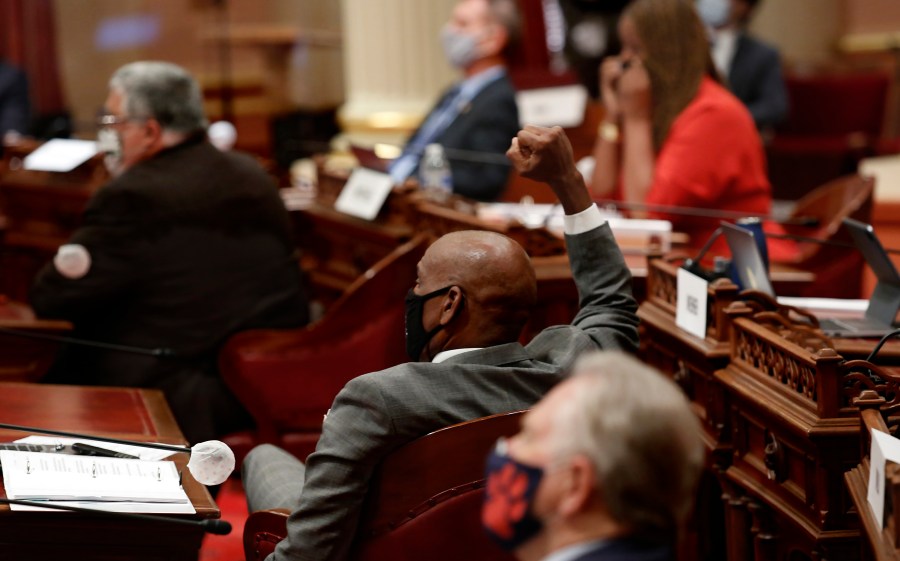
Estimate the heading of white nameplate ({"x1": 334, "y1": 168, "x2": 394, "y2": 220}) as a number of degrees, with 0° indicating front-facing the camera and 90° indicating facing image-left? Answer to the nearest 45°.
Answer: approximately 0°

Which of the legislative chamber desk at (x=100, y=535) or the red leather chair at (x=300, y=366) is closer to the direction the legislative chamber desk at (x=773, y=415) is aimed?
the legislative chamber desk

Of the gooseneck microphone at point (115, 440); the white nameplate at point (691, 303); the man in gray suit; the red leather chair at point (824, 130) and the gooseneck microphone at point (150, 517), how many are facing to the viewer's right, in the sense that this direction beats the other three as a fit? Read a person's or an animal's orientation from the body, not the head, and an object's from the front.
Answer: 2

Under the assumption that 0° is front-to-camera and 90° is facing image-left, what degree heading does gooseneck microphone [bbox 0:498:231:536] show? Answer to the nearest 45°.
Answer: approximately 270°

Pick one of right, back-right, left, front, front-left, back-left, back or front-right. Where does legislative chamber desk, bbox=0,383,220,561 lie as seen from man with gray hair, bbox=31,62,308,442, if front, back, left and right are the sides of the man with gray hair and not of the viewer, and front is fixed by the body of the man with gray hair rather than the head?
back-left

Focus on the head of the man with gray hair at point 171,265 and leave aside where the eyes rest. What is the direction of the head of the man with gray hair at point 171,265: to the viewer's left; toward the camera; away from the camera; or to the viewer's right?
to the viewer's left

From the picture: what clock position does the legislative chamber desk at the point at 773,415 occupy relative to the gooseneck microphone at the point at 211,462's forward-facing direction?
The legislative chamber desk is roughly at 12 o'clock from the gooseneck microphone.

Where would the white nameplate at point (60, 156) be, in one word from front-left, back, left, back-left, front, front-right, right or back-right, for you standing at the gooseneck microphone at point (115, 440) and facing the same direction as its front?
left

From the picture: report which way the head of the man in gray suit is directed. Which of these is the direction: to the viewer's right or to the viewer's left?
to the viewer's left

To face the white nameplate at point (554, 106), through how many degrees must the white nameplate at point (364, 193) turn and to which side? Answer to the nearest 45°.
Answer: approximately 135° to its left

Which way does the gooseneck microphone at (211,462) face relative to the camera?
to the viewer's right

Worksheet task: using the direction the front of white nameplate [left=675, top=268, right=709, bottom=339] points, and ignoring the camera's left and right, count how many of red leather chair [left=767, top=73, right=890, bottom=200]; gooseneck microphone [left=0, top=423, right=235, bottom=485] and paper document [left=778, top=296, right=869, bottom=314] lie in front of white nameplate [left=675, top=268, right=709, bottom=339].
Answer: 1
